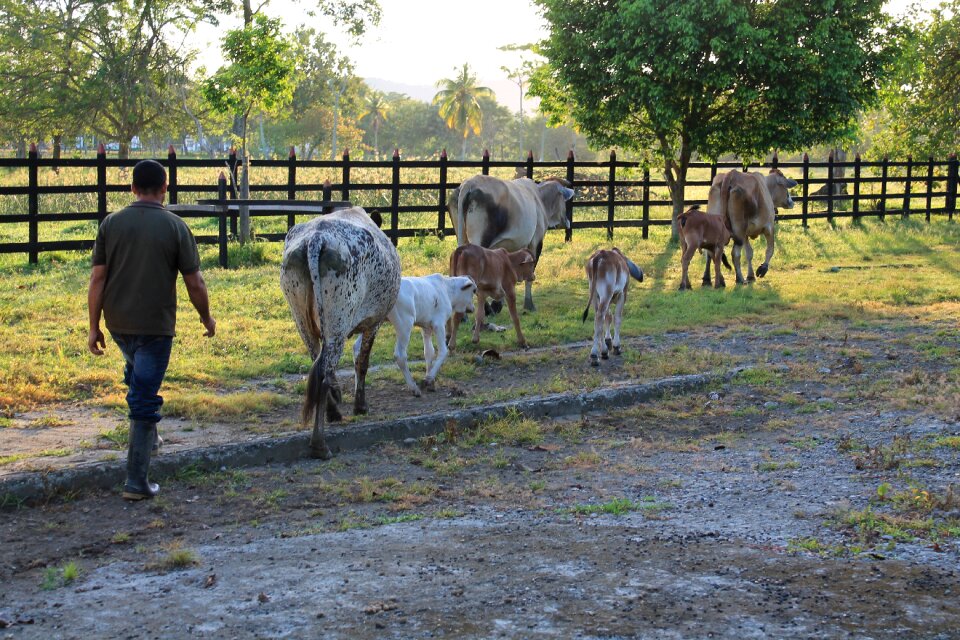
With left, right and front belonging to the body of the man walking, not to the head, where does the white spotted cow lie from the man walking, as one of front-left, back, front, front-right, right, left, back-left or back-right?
front-right

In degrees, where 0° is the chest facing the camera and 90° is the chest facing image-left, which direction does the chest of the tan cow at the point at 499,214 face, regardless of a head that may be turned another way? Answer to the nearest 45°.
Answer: approximately 225°

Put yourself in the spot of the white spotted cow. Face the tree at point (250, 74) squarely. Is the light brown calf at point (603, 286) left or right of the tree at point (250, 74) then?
right

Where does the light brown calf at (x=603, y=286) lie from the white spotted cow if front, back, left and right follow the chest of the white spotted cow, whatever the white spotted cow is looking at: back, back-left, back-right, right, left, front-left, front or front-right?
front

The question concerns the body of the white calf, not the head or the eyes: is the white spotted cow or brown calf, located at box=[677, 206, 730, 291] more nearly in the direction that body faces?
the brown calf

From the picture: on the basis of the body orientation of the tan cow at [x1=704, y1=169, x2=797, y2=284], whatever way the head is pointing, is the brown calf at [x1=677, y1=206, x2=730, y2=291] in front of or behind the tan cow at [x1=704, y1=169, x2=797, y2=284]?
behind

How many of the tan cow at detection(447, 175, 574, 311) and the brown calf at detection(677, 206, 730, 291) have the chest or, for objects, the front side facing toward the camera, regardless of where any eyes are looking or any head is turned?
0

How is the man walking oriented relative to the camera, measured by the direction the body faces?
away from the camera

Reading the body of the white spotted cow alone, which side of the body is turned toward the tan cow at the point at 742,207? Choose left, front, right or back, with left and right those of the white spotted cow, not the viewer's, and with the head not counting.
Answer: front

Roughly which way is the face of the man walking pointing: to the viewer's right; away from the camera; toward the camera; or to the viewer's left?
away from the camera

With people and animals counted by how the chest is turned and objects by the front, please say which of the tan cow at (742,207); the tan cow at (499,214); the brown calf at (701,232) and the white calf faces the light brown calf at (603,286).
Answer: the white calf

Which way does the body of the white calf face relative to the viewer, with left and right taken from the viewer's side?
facing away from the viewer and to the right of the viewer

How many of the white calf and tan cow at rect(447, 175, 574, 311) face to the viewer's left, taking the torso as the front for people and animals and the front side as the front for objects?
0

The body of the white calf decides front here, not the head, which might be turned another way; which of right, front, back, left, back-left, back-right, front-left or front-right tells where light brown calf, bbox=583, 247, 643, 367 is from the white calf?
front

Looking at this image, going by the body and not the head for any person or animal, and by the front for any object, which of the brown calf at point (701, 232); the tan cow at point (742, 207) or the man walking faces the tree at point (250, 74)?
the man walking
